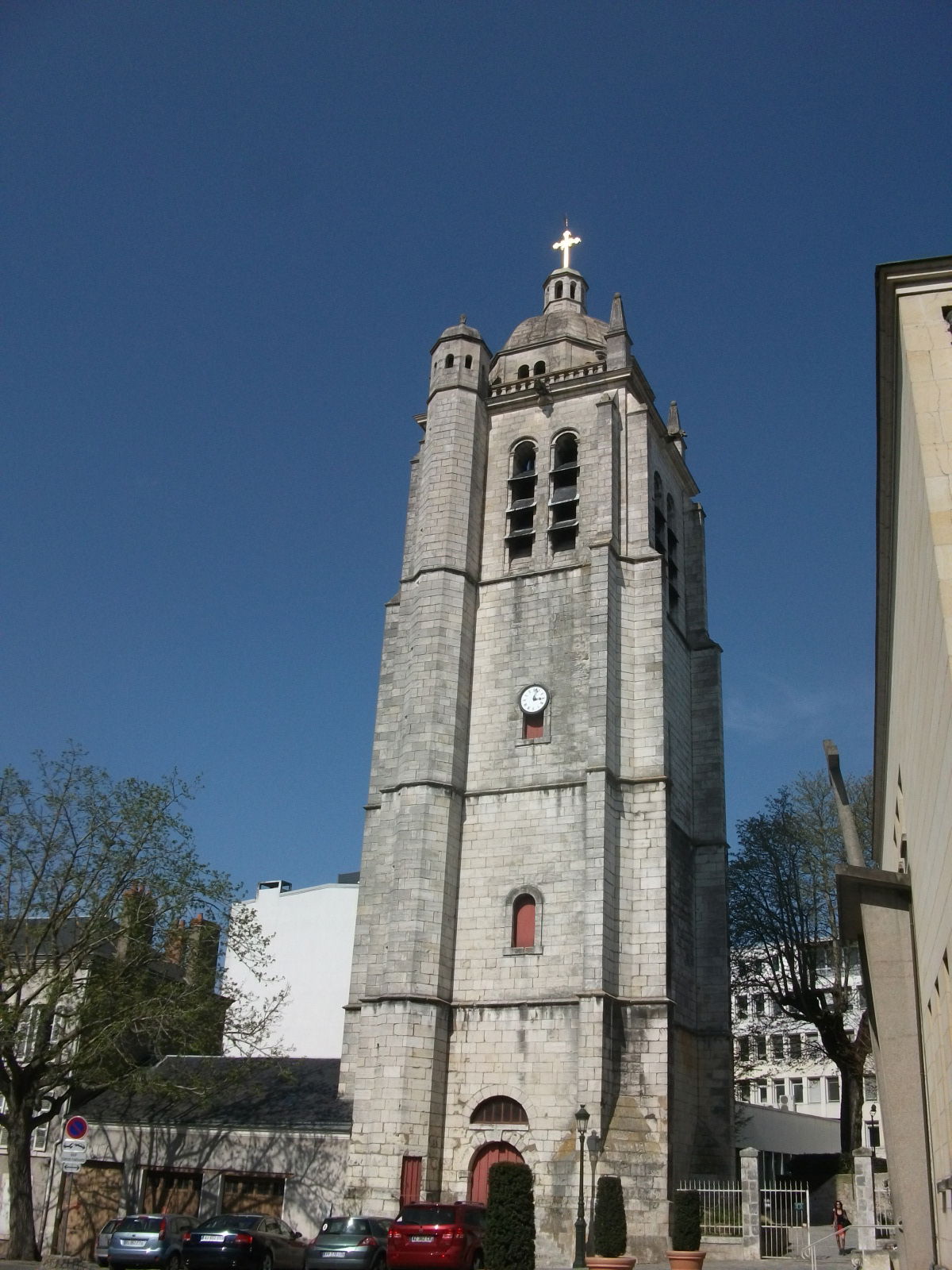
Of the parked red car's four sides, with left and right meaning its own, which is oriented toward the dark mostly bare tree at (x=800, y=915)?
front

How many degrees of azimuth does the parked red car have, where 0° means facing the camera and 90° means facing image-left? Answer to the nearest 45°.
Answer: approximately 225°

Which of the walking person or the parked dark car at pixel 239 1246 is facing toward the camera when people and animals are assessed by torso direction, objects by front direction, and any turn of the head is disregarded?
the walking person

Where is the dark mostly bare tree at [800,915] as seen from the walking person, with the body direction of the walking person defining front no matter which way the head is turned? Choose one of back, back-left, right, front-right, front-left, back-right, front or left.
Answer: back

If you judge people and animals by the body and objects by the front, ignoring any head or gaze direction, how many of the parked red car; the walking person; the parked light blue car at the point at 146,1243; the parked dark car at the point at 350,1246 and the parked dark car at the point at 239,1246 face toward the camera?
1

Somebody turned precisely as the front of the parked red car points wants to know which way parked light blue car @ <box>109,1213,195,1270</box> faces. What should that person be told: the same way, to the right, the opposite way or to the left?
the same way

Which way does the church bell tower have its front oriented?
toward the camera

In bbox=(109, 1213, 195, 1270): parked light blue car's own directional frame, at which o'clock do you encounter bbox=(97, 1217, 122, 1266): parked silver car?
bbox=(97, 1217, 122, 1266): parked silver car is roughly at 10 o'clock from bbox=(109, 1213, 195, 1270): parked light blue car.

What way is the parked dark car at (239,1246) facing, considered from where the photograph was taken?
facing away from the viewer and to the right of the viewer

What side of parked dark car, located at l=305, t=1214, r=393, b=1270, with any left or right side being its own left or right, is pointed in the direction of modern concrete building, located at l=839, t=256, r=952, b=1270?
right

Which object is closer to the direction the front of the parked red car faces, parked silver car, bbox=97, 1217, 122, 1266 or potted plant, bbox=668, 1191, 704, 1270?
the potted plant

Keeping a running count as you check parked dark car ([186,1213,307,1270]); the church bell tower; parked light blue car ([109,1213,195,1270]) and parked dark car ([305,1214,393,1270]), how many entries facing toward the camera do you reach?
1

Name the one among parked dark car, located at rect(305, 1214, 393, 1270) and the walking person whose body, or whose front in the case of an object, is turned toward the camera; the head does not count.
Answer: the walking person

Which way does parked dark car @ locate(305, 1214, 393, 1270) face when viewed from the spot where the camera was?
facing away from the viewer and to the right of the viewer

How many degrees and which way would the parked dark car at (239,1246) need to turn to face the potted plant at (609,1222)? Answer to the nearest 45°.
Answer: approximately 45° to its right

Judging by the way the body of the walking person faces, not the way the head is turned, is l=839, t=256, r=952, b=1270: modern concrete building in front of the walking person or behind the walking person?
in front

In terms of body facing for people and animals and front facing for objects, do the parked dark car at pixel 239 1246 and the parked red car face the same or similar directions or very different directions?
same or similar directions

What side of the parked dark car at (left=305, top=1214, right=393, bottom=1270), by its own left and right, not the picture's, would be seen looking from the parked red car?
right

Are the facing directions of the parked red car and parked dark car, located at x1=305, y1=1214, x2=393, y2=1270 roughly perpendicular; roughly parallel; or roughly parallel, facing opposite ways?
roughly parallel

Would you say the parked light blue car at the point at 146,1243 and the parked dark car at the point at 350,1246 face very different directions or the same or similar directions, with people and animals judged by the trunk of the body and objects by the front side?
same or similar directions
